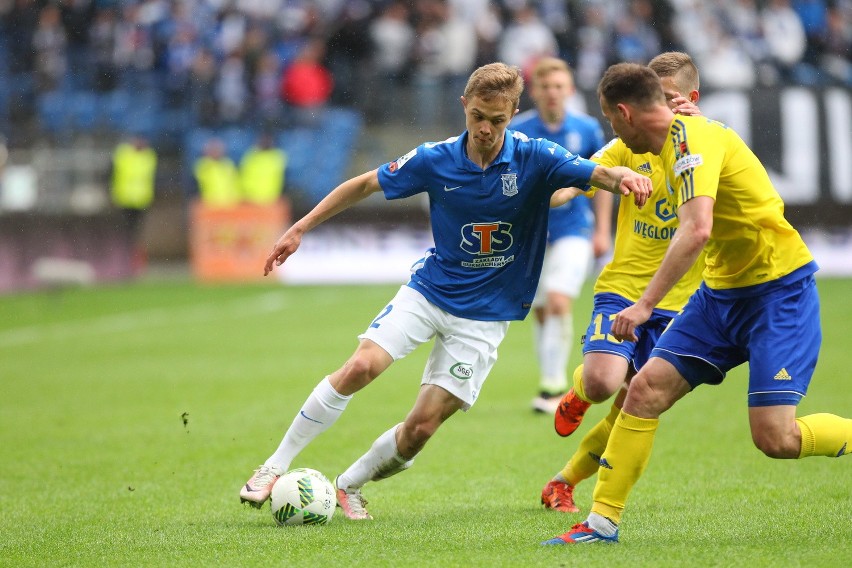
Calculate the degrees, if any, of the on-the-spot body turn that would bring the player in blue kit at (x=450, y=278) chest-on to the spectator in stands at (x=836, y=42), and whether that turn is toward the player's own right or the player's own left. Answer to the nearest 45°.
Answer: approximately 135° to the player's own left

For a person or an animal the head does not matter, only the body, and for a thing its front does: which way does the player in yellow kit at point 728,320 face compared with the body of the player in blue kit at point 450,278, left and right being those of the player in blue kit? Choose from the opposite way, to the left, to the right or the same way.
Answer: to the right

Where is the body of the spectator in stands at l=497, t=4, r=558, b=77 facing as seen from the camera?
toward the camera

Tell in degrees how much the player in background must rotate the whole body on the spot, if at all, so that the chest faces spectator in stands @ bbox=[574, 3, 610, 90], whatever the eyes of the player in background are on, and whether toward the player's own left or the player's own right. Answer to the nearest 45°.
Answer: approximately 180°

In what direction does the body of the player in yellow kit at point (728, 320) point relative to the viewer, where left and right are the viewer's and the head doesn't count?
facing to the left of the viewer

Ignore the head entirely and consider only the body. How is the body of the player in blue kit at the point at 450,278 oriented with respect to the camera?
toward the camera

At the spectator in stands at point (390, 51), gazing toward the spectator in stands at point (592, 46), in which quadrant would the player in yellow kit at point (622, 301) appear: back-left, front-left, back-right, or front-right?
front-right

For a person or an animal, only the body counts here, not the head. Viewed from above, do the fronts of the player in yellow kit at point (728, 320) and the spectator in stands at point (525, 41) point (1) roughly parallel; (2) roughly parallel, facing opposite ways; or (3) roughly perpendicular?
roughly perpendicular

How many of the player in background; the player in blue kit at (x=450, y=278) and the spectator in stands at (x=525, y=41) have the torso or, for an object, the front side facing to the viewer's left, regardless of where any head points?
0

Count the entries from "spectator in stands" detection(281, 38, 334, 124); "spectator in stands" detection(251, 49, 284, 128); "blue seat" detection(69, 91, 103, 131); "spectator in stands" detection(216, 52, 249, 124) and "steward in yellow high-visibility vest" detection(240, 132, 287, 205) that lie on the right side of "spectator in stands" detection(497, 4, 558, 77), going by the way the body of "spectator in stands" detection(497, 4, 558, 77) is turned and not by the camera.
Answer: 5
